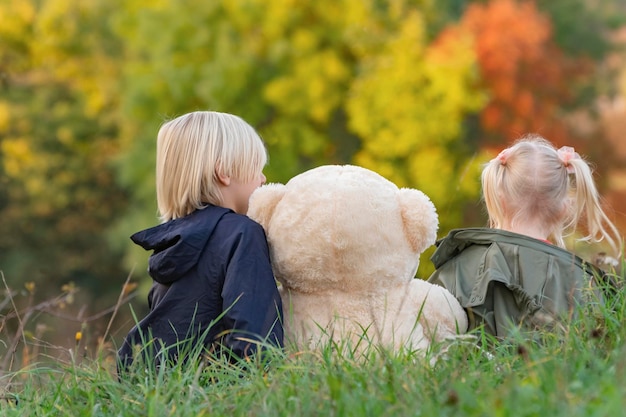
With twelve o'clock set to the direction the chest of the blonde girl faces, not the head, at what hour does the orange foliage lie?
The orange foliage is roughly at 12 o'clock from the blonde girl.

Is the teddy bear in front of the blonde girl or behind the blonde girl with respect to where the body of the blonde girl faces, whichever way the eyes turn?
behind

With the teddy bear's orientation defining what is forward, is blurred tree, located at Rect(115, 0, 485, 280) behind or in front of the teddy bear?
in front

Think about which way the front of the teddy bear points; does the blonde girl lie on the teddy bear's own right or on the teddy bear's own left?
on the teddy bear's own right

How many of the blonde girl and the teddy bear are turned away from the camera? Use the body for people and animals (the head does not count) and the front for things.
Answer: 2

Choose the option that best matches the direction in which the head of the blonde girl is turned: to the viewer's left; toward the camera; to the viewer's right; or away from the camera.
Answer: away from the camera

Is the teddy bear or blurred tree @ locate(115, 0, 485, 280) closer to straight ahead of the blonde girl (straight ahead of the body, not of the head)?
the blurred tree

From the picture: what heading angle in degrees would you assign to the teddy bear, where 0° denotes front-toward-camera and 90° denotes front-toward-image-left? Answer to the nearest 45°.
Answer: approximately 180°

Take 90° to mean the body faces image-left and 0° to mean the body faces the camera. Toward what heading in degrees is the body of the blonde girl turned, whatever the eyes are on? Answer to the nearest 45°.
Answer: approximately 180°
